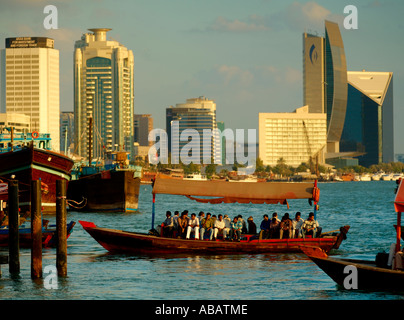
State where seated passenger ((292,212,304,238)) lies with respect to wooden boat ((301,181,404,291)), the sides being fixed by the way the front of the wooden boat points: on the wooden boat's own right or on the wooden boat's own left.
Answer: on the wooden boat's own right

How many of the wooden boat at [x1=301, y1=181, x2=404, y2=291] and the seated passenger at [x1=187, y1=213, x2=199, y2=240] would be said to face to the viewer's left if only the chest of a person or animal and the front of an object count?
1

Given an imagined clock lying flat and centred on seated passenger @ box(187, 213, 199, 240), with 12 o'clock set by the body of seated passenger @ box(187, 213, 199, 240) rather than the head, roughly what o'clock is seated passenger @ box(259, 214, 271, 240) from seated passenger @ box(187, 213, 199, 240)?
seated passenger @ box(259, 214, 271, 240) is roughly at 9 o'clock from seated passenger @ box(187, 213, 199, 240).

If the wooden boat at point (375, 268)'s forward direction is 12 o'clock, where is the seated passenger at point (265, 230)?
The seated passenger is roughly at 2 o'clock from the wooden boat.

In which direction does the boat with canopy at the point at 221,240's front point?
to the viewer's left

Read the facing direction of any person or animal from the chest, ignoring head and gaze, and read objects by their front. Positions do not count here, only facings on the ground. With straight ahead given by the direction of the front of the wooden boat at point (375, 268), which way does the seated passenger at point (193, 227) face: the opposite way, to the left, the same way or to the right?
to the left

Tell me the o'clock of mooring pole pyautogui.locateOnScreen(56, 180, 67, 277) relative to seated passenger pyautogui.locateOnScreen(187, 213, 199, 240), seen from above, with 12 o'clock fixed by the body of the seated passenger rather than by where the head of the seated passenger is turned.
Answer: The mooring pole is roughly at 1 o'clock from the seated passenger.

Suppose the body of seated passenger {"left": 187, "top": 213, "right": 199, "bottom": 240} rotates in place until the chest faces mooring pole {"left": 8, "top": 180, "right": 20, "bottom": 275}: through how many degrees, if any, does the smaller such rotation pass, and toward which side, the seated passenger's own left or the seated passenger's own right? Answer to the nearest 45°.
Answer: approximately 45° to the seated passenger's own right

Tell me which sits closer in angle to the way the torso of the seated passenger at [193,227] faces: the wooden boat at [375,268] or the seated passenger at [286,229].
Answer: the wooden boat

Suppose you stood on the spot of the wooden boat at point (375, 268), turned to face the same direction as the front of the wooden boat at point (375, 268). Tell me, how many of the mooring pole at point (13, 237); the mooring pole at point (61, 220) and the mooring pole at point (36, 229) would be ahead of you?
3

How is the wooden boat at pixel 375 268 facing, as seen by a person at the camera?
facing to the left of the viewer

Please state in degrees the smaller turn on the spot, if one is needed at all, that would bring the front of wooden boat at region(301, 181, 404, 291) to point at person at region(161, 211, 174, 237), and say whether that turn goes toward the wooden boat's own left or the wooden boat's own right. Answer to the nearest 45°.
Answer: approximately 45° to the wooden boat's own right
